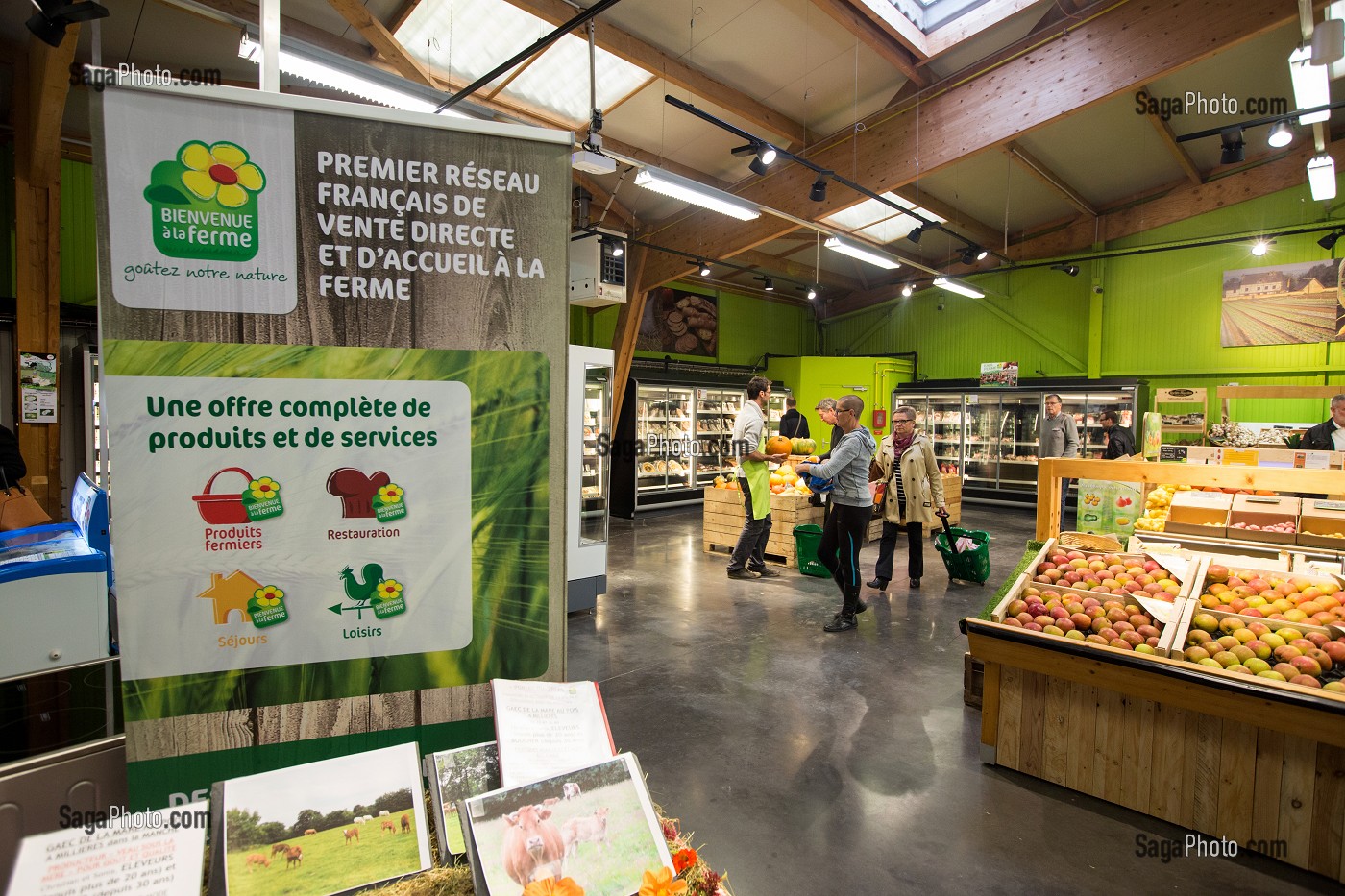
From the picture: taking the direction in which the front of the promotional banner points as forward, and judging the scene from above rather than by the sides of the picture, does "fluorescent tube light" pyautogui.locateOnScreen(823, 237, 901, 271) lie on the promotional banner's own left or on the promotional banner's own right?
on the promotional banner's own left

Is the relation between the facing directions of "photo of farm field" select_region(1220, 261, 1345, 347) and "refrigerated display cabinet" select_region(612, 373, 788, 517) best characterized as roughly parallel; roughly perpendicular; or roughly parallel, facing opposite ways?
roughly perpendicular

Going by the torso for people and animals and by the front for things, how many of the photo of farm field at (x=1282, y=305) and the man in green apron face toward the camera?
1

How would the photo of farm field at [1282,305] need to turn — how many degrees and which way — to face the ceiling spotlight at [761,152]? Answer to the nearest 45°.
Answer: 0° — it already faces it

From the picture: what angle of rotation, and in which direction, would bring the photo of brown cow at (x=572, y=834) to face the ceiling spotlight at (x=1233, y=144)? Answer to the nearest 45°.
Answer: approximately 135° to its left

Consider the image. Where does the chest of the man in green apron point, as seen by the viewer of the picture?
to the viewer's right

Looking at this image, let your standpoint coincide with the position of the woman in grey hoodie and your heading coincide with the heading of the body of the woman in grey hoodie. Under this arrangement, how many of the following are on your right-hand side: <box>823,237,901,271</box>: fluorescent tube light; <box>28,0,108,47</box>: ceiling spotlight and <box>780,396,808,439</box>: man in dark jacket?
2

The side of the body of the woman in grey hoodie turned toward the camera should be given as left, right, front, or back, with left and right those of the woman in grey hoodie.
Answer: left

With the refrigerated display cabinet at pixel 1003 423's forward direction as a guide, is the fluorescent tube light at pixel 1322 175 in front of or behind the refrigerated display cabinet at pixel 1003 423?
in front

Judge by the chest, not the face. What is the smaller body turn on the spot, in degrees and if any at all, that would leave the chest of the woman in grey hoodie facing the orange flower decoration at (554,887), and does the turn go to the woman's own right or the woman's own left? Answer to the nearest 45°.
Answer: approximately 90° to the woman's own left

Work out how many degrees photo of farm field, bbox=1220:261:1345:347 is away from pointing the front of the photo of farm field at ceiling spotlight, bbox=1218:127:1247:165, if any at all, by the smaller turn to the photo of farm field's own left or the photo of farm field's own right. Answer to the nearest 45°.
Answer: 0° — it already faces it

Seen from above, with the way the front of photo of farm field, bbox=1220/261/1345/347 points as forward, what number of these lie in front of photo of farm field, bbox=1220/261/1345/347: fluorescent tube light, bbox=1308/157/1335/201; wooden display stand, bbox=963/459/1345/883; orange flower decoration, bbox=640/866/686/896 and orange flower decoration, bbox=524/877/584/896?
4

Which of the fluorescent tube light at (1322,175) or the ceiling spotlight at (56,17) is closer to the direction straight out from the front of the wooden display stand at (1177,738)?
the ceiling spotlight
